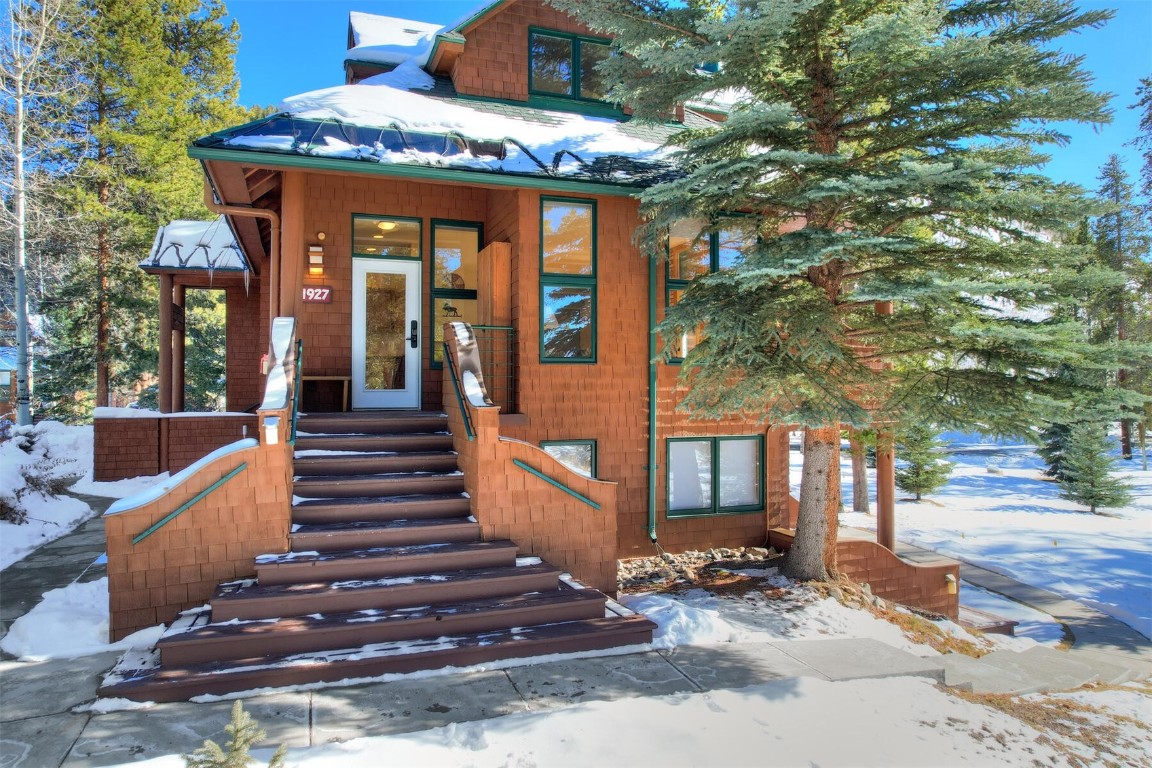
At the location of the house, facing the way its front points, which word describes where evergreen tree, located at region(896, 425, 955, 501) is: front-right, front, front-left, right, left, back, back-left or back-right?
back-left

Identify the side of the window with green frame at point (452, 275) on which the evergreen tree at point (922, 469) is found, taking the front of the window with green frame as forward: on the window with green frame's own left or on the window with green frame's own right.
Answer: on the window with green frame's own left

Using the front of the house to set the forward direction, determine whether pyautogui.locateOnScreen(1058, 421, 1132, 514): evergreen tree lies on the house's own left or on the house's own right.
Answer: on the house's own left

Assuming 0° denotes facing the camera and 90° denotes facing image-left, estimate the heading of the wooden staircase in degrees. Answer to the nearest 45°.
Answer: approximately 0°

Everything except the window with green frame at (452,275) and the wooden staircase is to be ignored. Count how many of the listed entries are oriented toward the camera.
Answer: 2
